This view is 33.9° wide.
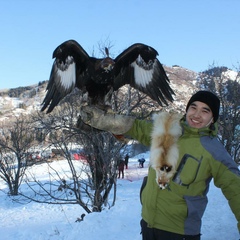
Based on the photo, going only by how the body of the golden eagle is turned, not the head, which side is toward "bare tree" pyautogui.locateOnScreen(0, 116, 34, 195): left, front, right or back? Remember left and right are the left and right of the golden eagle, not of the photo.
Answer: back
